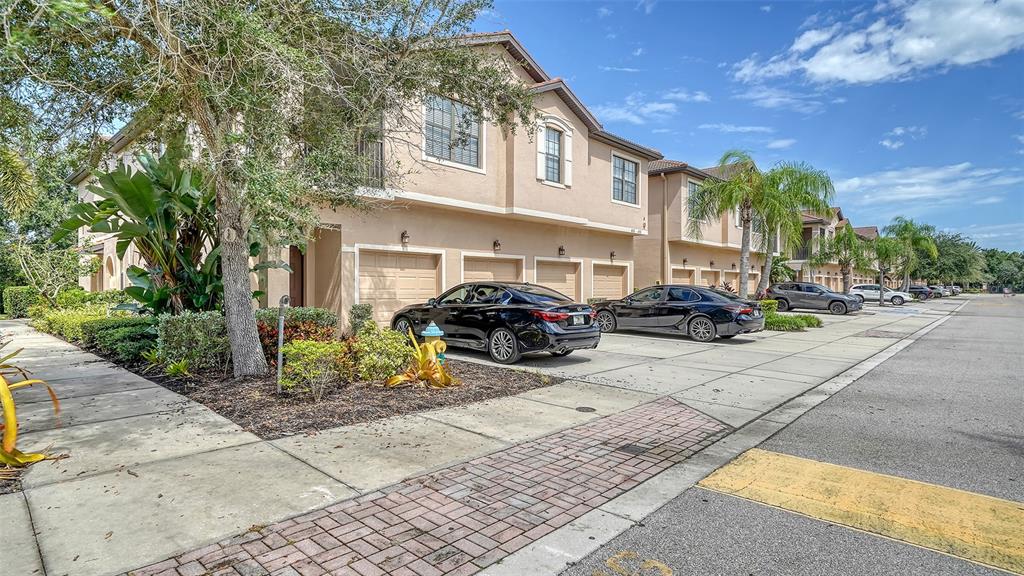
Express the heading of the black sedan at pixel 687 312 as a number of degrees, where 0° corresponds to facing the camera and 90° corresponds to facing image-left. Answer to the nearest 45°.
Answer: approximately 135°

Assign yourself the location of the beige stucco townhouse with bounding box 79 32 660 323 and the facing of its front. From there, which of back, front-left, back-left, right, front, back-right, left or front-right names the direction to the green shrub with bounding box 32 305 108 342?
back-right

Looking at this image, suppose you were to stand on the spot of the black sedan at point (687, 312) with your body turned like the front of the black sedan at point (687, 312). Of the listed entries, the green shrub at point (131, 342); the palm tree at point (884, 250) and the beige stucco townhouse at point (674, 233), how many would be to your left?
1

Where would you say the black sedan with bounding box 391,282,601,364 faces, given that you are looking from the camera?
facing away from the viewer and to the left of the viewer

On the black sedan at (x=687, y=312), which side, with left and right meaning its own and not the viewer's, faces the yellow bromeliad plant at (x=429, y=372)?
left

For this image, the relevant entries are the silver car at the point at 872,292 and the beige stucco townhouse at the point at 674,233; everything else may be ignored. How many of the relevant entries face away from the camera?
0

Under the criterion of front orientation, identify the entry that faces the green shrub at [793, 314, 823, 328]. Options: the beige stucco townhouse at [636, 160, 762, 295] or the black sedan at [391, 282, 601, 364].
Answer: the beige stucco townhouse

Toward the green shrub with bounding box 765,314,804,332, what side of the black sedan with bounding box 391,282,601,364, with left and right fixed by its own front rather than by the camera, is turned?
right

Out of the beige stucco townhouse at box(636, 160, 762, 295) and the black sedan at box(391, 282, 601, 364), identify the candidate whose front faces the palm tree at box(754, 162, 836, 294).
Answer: the beige stucco townhouse

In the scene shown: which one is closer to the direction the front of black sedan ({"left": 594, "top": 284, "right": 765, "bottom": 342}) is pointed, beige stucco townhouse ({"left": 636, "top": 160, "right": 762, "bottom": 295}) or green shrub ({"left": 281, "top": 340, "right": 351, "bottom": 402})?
the beige stucco townhouse

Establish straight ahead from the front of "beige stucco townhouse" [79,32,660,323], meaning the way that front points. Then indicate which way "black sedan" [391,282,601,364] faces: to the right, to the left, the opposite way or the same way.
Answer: the opposite way

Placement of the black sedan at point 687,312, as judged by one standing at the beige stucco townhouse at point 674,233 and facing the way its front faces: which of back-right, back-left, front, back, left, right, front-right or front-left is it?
front-right

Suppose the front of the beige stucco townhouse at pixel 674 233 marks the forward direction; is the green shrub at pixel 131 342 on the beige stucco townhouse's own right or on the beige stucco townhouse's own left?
on the beige stucco townhouse's own right

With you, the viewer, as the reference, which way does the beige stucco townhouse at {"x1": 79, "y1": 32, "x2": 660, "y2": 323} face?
facing the viewer and to the right of the viewer
